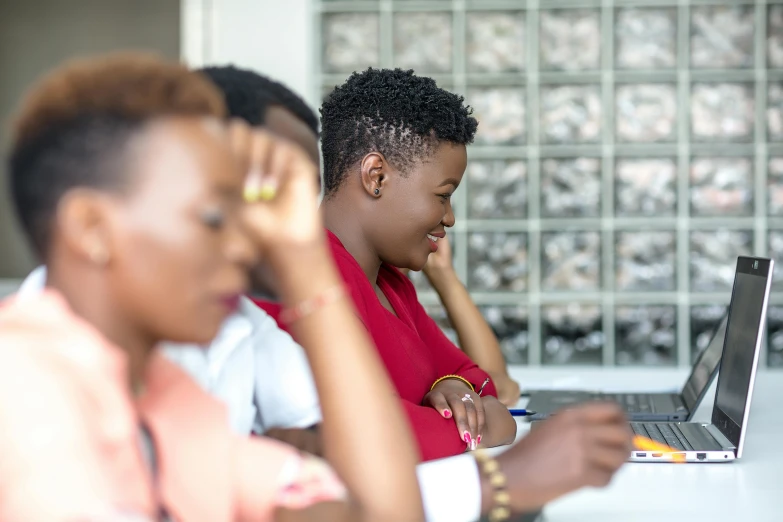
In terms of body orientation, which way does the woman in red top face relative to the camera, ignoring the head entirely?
to the viewer's right

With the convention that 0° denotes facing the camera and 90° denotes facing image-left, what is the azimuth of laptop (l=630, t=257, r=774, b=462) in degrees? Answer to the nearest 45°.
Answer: approximately 90°

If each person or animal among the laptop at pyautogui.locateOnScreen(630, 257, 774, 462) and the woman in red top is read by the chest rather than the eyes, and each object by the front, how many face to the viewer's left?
1

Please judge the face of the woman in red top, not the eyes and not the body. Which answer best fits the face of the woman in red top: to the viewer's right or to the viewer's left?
to the viewer's right

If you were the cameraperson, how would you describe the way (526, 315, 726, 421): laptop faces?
facing to the left of the viewer

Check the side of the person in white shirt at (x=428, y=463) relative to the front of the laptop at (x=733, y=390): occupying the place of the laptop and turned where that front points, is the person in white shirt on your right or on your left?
on your left

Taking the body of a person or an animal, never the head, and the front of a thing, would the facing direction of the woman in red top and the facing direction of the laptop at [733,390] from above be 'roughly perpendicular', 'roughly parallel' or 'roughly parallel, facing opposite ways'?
roughly parallel, facing opposite ways

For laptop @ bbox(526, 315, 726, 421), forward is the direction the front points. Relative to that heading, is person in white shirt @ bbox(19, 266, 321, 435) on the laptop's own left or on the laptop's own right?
on the laptop's own left
